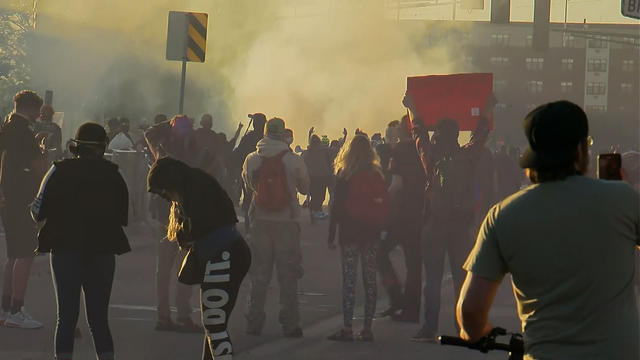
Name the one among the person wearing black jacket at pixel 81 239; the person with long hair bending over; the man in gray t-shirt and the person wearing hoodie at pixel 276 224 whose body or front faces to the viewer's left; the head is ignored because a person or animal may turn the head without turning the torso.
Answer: the person with long hair bending over

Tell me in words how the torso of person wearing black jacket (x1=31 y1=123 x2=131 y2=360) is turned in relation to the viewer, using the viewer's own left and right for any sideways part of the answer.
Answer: facing away from the viewer

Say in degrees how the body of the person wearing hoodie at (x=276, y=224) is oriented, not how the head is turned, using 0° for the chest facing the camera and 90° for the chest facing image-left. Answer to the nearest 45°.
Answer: approximately 180°

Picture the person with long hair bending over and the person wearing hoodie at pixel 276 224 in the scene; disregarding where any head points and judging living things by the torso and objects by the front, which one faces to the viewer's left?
the person with long hair bending over

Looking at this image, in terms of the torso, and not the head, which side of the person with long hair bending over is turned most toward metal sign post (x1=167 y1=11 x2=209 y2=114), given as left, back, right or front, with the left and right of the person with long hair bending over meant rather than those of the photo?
right

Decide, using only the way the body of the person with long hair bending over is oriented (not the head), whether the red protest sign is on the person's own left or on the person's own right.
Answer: on the person's own right

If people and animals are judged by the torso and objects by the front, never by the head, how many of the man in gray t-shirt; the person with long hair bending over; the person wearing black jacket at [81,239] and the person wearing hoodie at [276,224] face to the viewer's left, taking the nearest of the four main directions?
1

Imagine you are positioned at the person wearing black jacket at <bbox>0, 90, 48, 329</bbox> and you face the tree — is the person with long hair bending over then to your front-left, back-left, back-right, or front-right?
back-right

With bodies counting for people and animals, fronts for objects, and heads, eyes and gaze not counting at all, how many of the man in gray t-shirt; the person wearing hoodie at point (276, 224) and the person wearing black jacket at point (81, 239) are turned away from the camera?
3

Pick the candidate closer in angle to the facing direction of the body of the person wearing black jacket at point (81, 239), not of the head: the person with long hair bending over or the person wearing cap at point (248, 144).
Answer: the person wearing cap

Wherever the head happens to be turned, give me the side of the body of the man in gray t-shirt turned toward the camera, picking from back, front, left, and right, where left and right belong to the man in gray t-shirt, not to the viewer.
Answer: back

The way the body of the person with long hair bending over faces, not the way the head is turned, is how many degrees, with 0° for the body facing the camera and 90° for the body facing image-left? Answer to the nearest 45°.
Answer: approximately 90°

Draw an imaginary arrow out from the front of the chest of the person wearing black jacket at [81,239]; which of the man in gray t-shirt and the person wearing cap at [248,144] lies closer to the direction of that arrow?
the person wearing cap

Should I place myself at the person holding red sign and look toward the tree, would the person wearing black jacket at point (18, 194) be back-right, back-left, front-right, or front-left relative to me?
front-left

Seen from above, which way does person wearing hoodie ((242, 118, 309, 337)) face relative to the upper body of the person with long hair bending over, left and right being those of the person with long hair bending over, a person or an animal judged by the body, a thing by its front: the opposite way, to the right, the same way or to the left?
to the right
